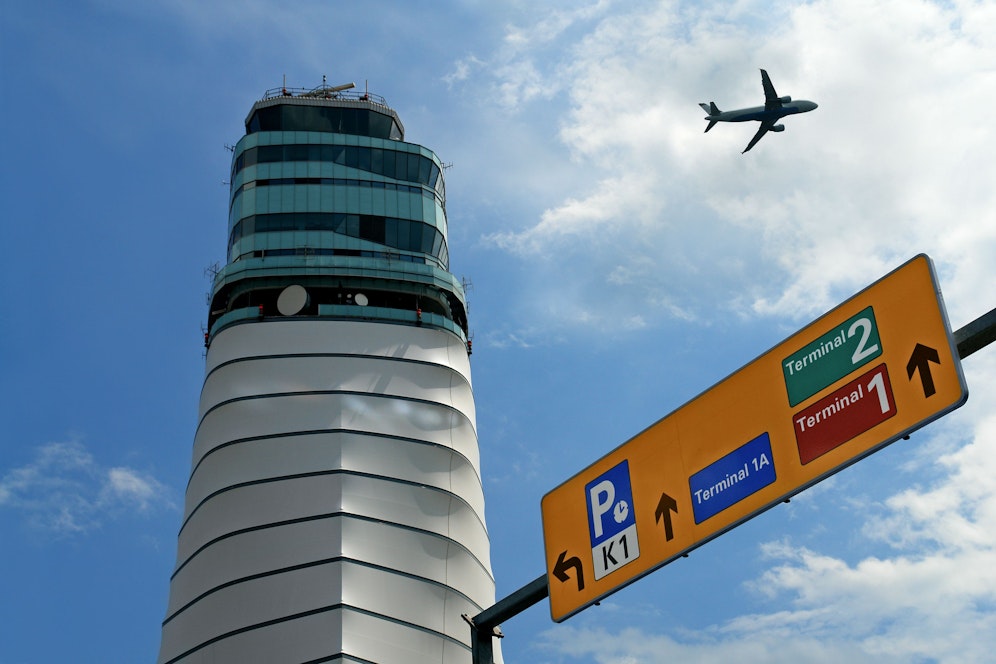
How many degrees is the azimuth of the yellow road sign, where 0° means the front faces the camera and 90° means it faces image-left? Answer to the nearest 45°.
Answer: approximately 45°
